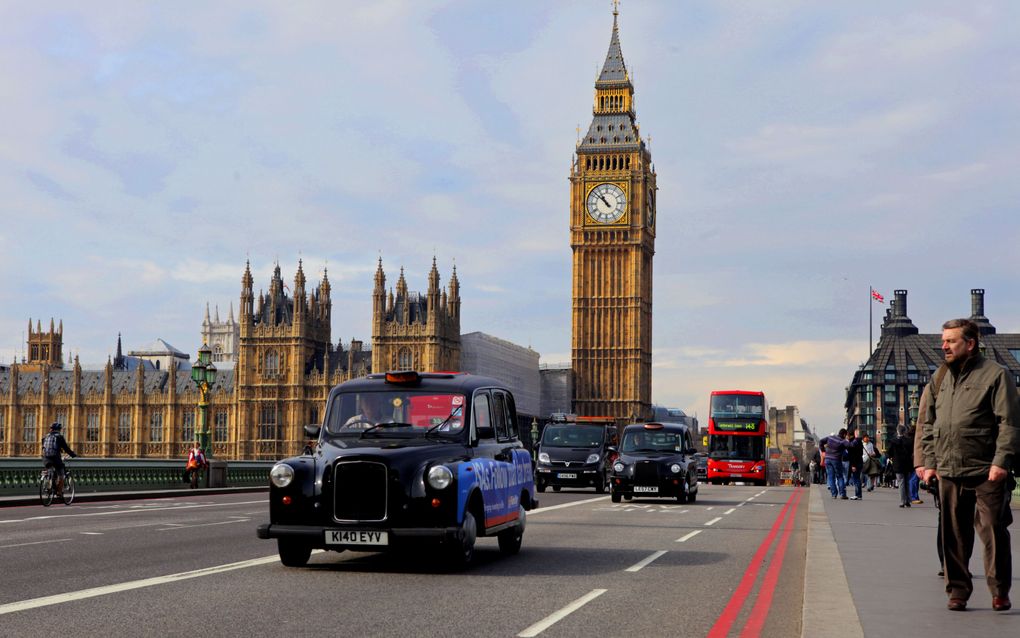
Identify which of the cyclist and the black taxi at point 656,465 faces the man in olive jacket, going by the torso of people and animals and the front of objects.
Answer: the black taxi

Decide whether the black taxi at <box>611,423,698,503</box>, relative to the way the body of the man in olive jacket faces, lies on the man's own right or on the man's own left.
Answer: on the man's own right

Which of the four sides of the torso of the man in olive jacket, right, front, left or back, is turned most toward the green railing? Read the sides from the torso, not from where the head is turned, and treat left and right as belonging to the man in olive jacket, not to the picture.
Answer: right

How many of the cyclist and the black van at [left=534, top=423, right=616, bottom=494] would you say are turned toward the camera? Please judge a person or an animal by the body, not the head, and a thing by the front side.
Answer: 1

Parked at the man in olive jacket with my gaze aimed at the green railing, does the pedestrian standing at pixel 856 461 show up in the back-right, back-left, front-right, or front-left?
front-right

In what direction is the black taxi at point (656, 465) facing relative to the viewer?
toward the camera

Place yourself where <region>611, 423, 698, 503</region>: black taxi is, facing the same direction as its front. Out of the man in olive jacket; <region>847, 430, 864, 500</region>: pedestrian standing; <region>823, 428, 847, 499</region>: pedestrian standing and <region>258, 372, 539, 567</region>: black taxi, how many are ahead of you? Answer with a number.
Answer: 2

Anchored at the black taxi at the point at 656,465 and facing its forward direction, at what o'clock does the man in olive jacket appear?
The man in olive jacket is roughly at 12 o'clock from the black taxi.

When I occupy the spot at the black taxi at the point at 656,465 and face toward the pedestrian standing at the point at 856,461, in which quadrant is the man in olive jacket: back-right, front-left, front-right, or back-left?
back-right

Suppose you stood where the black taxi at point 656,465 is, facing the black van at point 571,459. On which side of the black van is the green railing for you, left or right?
left

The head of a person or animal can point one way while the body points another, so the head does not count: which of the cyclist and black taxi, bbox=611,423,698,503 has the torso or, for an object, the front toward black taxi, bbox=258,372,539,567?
black taxi, bbox=611,423,698,503

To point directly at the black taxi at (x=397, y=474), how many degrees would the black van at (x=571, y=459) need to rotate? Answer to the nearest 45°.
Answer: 0° — it already faces it
